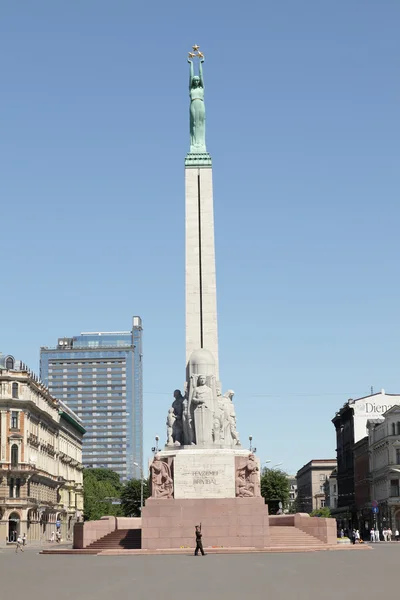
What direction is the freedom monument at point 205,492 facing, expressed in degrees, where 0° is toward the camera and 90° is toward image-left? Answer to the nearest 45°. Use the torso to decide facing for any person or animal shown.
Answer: approximately 0°
